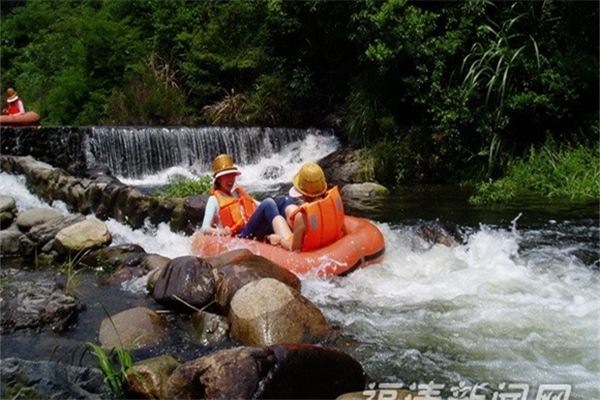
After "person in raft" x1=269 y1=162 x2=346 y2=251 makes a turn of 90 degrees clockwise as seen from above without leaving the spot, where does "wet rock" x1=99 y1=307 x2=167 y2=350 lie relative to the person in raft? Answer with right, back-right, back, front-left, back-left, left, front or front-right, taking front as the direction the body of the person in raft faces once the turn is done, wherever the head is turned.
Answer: back

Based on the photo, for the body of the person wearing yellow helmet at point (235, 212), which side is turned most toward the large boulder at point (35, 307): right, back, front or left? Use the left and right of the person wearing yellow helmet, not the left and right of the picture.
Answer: right

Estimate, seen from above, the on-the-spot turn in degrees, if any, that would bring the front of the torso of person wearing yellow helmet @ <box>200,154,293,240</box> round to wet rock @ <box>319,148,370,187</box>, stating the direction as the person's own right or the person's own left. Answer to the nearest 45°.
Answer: approximately 135° to the person's own left

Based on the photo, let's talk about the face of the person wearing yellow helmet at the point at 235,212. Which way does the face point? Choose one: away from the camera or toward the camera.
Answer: toward the camera

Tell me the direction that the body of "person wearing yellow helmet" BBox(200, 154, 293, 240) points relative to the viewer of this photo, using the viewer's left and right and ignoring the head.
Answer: facing the viewer and to the right of the viewer

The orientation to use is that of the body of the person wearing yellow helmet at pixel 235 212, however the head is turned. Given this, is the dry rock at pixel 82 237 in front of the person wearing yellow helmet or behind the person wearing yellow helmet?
behind

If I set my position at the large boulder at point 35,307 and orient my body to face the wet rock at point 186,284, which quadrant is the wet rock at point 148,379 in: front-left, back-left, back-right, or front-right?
front-right

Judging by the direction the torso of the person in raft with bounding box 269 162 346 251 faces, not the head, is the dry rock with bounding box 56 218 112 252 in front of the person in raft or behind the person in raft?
in front

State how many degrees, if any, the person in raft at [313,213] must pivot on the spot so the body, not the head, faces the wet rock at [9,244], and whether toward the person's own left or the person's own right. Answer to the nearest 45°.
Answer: approximately 45° to the person's own left

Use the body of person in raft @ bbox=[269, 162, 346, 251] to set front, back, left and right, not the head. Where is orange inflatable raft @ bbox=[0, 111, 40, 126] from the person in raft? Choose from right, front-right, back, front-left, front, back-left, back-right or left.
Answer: front

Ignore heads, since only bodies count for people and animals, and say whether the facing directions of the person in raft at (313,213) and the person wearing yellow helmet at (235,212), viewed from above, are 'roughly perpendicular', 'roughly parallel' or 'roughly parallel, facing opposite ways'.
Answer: roughly parallel, facing opposite ways

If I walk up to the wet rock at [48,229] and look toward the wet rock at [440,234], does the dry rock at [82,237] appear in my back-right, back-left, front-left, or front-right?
front-right

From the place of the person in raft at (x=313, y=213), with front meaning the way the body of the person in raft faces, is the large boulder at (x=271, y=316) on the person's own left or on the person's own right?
on the person's own left

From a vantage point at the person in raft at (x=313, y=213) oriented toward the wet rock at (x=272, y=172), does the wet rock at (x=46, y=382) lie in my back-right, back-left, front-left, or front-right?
back-left

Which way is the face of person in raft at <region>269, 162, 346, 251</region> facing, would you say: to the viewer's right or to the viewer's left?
to the viewer's left

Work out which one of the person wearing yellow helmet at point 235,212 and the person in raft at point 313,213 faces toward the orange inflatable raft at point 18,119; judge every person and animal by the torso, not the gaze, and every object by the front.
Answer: the person in raft
